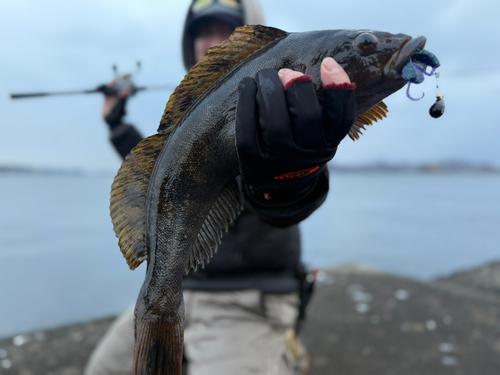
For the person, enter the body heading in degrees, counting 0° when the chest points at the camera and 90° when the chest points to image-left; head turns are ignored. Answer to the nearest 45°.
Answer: approximately 0°
